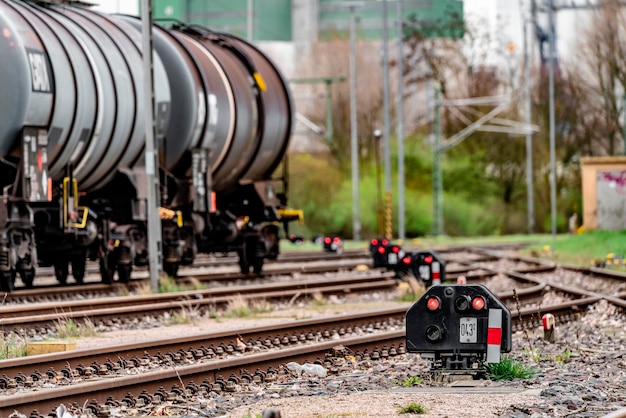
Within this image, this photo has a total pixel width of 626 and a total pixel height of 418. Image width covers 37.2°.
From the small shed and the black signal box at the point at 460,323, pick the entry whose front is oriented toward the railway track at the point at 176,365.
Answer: the small shed

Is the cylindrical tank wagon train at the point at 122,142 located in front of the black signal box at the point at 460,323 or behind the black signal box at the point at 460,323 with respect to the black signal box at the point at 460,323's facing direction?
behind

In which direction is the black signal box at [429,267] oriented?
toward the camera

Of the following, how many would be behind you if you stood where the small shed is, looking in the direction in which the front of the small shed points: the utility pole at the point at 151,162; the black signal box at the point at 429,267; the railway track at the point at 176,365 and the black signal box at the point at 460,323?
0

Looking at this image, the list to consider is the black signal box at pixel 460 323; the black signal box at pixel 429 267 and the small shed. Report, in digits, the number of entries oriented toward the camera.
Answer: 3

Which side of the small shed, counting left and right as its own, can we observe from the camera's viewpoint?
front

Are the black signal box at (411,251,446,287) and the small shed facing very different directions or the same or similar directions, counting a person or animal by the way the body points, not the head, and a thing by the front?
same or similar directions

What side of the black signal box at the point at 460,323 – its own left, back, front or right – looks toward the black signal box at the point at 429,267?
back

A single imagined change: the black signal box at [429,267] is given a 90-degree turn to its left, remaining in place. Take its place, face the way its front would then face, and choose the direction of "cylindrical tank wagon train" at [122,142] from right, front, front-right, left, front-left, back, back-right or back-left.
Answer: back

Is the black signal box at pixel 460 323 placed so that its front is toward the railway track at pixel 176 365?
no

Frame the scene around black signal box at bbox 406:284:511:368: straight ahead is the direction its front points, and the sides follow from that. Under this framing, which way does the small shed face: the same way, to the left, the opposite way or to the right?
the same way

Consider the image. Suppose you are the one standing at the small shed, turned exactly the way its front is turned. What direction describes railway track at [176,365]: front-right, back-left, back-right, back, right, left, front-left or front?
front

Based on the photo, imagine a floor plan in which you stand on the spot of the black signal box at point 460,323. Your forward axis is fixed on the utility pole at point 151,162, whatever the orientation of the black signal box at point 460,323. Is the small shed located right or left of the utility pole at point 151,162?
right
